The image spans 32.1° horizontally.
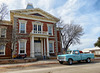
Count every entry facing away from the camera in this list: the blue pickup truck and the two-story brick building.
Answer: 0

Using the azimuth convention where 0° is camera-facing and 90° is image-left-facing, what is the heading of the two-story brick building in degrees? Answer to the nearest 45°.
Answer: approximately 315°

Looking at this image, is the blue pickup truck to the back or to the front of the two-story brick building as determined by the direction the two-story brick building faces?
to the front

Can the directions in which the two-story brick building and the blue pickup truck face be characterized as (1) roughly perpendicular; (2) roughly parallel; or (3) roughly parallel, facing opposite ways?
roughly perpendicular
